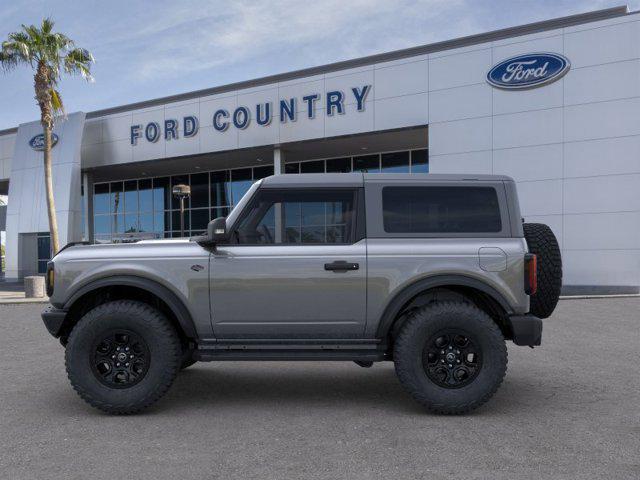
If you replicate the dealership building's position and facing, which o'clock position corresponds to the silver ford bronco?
The silver ford bronco is roughly at 11 o'clock from the dealership building.

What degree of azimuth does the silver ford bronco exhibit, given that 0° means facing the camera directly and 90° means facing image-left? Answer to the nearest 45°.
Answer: approximately 90°
